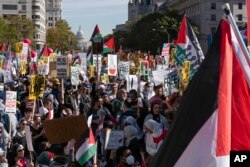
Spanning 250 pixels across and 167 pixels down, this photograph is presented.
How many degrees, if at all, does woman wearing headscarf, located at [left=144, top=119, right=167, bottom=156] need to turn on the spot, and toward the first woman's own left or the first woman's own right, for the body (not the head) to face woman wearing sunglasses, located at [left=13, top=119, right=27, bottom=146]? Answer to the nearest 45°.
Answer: approximately 90° to the first woman's own right

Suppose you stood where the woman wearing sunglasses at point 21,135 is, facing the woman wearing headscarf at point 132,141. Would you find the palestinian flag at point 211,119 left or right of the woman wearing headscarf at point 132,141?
right

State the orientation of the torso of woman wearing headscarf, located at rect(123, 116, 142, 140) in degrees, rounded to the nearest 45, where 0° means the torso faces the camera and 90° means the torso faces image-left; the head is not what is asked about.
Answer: approximately 45°

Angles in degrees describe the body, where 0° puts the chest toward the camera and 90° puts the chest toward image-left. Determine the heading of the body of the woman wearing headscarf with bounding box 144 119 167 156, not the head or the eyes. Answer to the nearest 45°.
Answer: approximately 45°

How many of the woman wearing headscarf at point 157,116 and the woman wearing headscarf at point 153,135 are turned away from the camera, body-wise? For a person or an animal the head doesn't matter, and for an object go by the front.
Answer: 0

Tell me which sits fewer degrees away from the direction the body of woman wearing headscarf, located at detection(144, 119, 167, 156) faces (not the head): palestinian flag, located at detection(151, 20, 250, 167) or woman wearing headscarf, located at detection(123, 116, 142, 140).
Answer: the palestinian flag

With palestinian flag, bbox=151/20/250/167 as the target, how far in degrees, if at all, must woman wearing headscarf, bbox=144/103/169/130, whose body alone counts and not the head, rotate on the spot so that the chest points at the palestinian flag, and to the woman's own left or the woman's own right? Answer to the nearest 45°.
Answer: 0° — they already face it

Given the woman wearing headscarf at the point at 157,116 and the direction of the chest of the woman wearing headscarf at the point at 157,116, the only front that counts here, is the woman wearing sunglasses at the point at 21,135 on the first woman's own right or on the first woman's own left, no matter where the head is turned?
on the first woman's own right
